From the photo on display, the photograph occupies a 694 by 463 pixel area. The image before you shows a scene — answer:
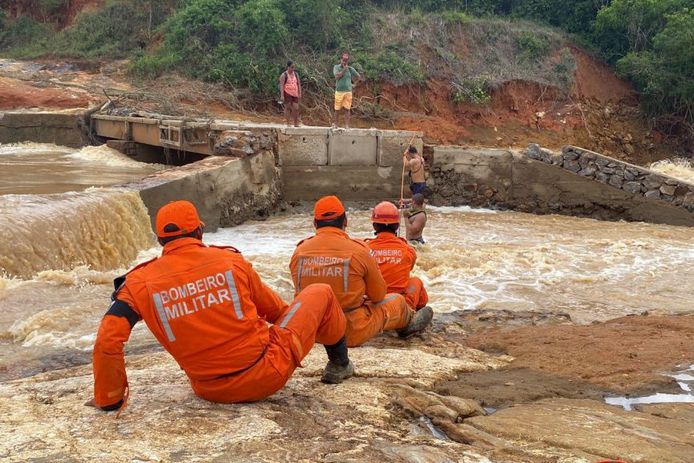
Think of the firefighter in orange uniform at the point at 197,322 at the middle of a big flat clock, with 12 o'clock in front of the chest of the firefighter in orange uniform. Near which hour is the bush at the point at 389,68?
The bush is roughly at 11 o'clock from the firefighter in orange uniform.

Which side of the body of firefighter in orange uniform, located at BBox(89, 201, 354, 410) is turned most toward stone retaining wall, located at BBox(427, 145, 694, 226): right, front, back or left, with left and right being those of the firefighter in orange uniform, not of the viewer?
front

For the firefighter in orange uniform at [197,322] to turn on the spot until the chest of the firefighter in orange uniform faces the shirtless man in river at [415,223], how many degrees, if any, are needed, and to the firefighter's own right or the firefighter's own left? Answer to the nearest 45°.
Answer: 0° — they already face them

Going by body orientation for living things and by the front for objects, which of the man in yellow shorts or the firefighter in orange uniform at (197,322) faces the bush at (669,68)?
the firefighter in orange uniform

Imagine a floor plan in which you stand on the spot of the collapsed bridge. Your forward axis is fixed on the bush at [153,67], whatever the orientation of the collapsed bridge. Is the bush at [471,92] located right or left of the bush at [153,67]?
right

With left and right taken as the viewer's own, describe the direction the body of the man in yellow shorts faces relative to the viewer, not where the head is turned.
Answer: facing the viewer

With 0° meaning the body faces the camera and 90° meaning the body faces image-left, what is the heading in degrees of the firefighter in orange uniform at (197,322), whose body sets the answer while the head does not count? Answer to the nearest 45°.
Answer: approximately 225°

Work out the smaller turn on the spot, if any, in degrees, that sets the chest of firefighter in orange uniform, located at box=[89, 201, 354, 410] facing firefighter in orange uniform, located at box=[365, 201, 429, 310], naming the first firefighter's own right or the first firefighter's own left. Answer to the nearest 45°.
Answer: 0° — they already face them

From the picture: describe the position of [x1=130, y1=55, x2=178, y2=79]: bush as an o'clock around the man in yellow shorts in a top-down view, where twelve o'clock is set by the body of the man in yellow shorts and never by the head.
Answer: The bush is roughly at 5 o'clock from the man in yellow shorts.

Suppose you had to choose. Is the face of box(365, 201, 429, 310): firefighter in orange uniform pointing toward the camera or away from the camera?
away from the camera

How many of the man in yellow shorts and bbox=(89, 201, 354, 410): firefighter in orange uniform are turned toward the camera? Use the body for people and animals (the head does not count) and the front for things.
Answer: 1

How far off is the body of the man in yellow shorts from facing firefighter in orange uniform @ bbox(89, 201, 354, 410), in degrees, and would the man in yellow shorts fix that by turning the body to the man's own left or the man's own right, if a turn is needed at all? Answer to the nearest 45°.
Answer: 0° — they already face them

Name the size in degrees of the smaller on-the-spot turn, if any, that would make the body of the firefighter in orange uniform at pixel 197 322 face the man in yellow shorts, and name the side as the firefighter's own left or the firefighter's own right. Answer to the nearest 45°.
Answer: approximately 45° to the firefighter's own left

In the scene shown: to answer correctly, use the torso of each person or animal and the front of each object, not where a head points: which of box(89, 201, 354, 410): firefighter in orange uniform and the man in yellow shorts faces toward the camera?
the man in yellow shorts

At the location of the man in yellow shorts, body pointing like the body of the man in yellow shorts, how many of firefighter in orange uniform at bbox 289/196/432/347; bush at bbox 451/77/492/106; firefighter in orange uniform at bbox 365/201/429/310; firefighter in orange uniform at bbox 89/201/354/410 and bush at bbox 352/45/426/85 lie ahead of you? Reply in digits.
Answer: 3

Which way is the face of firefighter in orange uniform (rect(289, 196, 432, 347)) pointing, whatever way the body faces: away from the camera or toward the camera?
away from the camera
